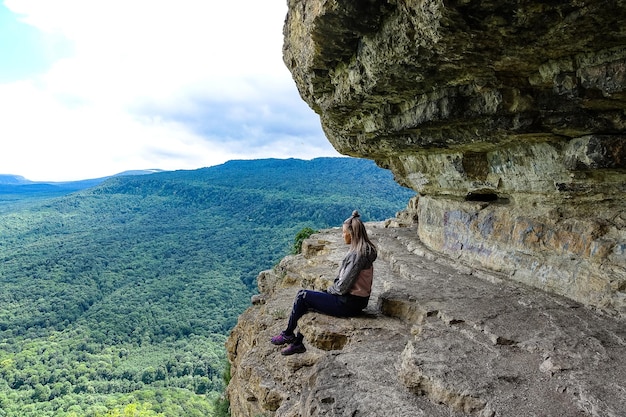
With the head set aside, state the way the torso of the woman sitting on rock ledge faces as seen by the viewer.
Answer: to the viewer's left
